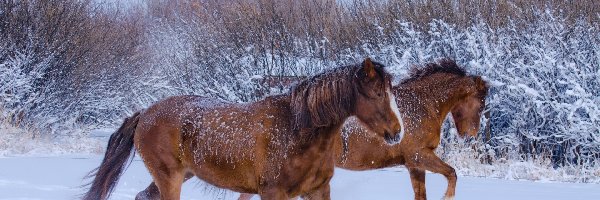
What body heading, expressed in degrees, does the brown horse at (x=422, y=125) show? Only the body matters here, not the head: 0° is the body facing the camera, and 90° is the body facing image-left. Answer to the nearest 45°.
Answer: approximately 270°

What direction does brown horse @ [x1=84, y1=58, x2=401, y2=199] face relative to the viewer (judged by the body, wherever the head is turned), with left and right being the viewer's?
facing to the right of the viewer
